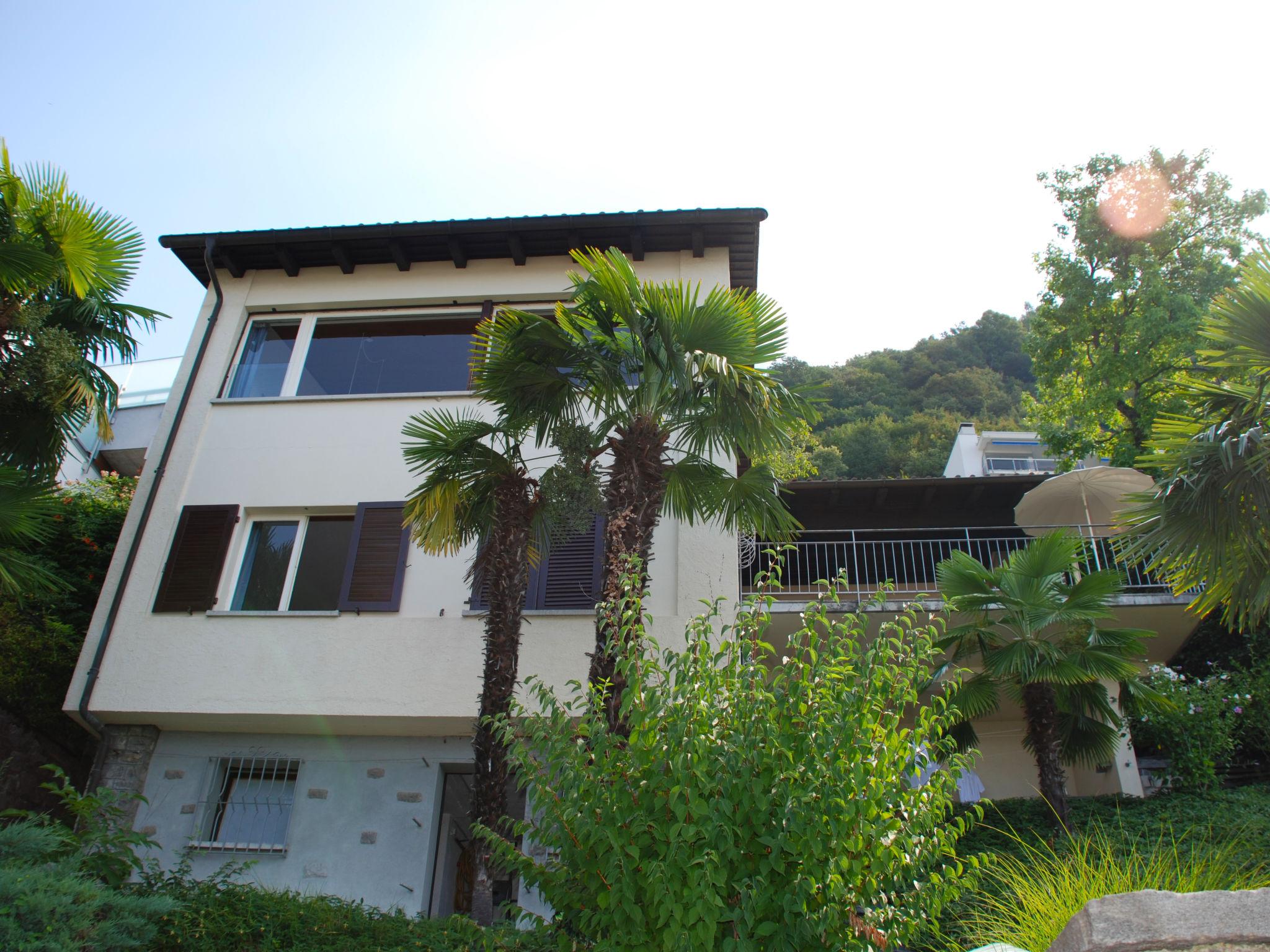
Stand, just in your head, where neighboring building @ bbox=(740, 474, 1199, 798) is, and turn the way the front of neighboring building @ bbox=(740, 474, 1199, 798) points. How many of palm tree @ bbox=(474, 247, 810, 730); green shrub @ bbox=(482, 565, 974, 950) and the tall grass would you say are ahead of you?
3

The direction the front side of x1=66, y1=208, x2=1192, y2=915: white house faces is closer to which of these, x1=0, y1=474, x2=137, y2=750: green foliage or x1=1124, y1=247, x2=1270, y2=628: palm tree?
the palm tree

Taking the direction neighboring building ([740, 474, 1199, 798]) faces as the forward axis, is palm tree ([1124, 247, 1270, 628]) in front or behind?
in front

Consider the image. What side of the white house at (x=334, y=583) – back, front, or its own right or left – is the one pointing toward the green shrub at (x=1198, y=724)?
left

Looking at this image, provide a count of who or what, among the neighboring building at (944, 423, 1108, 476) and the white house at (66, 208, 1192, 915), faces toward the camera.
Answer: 2

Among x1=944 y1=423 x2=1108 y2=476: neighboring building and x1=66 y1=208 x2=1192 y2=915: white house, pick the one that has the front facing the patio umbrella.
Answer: the neighboring building

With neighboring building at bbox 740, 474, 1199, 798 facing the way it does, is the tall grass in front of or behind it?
in front

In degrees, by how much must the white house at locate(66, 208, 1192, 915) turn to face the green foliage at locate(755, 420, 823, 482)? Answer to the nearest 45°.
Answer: approximately 135° to its left

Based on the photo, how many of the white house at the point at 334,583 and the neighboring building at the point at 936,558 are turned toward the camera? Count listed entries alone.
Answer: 2

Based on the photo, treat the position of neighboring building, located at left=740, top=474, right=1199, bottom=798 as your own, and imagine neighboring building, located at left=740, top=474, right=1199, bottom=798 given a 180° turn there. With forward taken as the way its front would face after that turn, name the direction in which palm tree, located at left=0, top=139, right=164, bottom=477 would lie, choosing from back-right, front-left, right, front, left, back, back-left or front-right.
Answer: back-left
